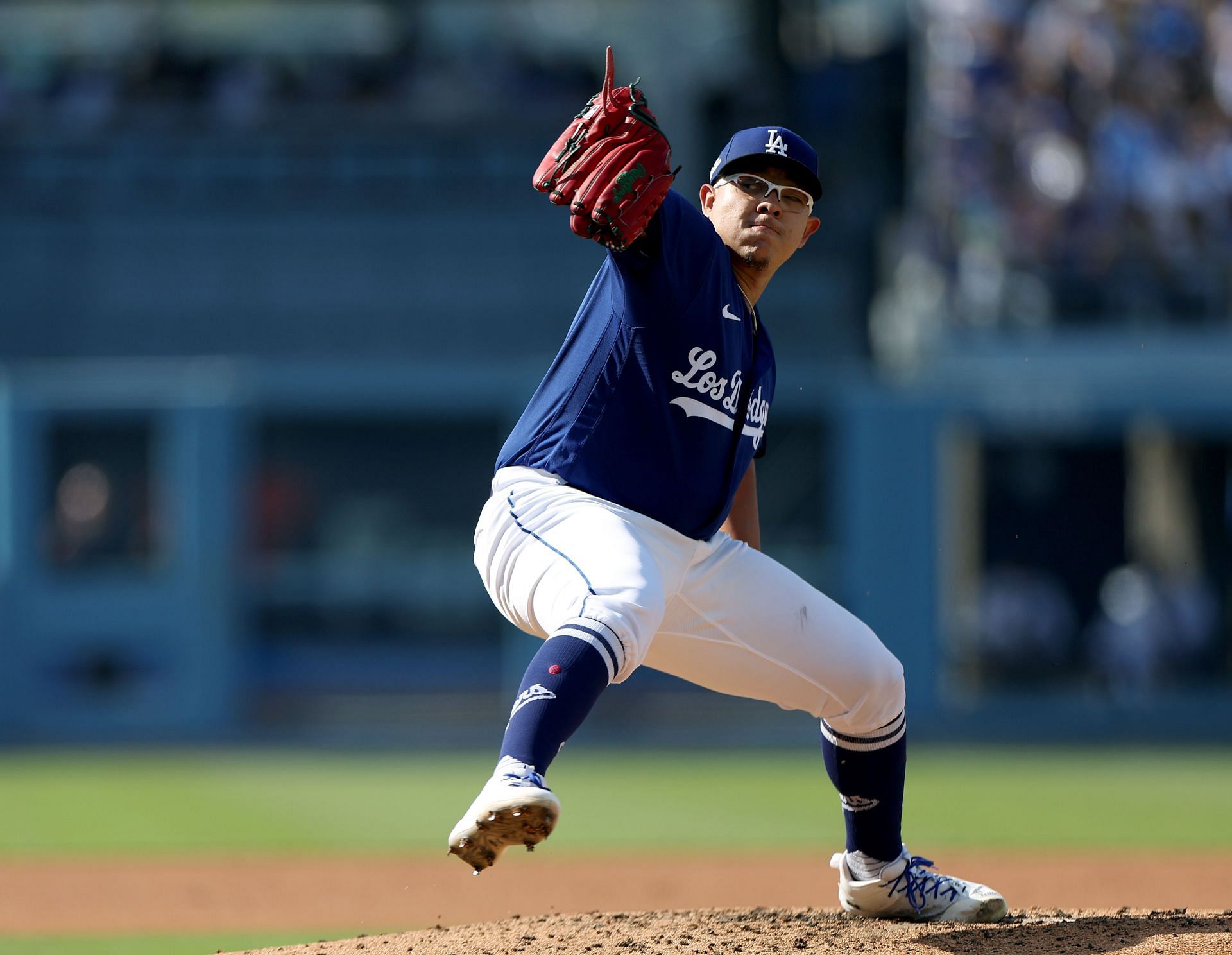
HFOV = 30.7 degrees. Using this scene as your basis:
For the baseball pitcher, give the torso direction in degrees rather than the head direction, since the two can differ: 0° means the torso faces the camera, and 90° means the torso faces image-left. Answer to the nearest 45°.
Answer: approximately 315°
